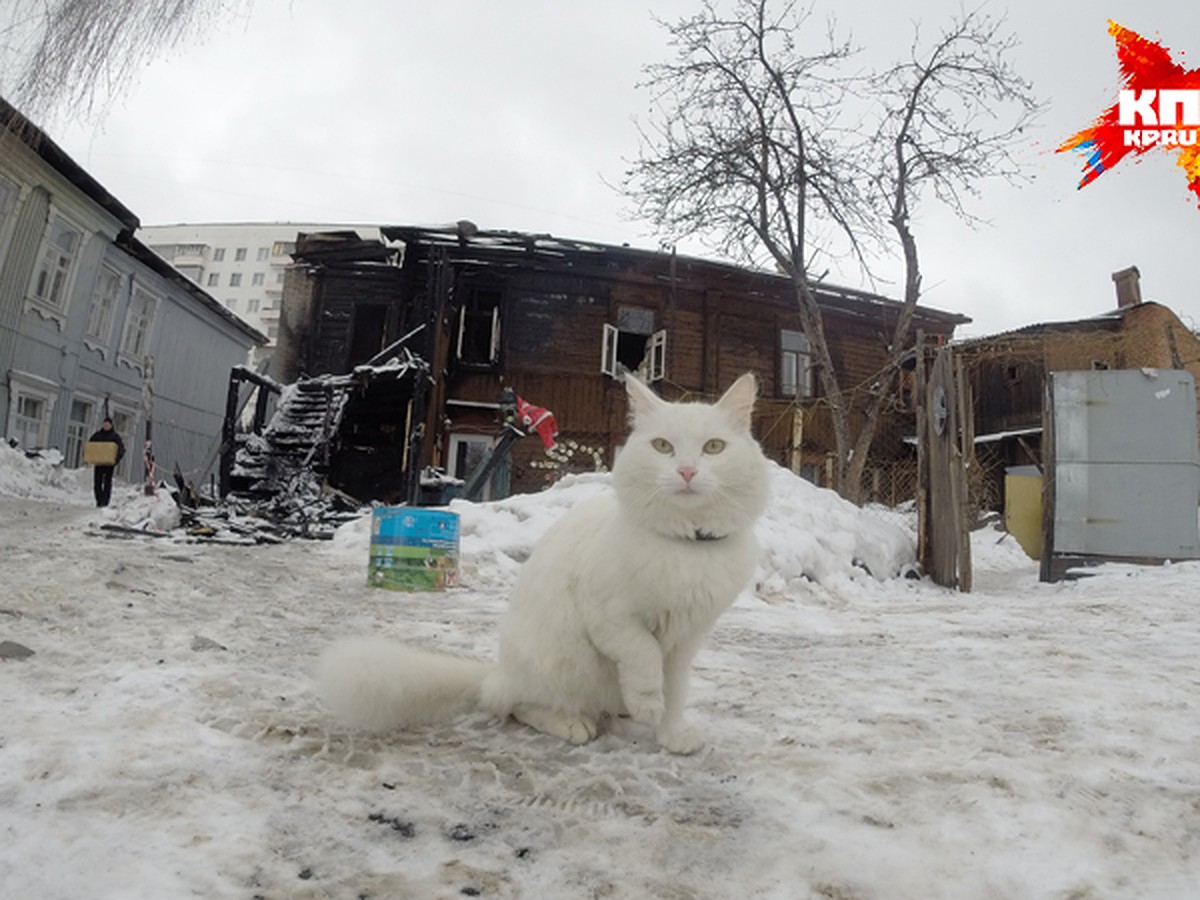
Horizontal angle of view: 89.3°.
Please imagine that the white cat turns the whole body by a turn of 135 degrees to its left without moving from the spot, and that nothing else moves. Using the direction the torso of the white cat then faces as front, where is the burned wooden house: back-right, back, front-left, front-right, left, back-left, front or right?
front

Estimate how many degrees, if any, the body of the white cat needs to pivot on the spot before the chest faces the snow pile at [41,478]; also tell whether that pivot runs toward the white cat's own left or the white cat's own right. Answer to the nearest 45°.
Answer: approximately 180°

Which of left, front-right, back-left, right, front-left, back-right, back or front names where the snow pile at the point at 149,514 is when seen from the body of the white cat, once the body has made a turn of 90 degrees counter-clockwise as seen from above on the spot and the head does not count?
left

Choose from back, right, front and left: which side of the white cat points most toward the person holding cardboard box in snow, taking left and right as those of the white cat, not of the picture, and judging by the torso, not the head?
back

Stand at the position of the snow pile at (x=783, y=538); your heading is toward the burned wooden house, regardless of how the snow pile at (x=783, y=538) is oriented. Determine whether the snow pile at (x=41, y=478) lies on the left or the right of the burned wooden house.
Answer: left

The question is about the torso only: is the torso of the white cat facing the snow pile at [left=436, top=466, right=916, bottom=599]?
no

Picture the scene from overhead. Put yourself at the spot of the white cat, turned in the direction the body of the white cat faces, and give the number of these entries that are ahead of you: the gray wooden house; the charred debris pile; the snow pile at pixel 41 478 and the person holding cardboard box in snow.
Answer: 0

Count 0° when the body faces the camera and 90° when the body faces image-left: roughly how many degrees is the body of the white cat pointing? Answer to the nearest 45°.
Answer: approximately 315°
